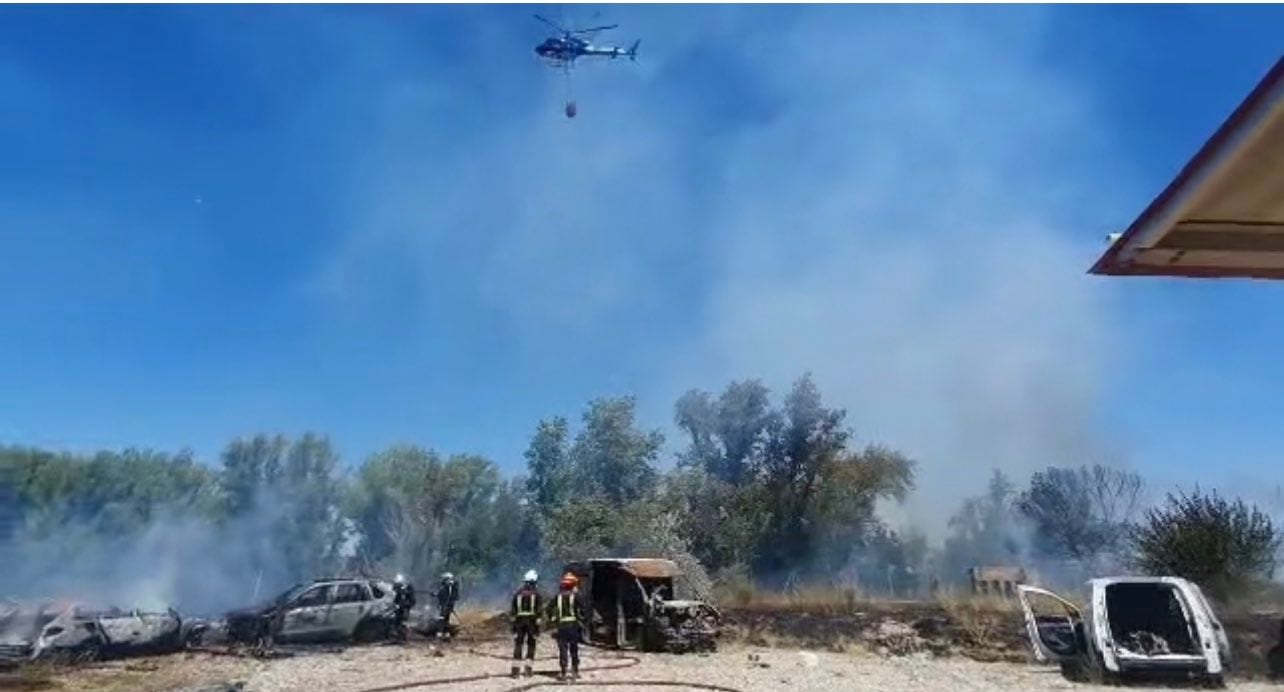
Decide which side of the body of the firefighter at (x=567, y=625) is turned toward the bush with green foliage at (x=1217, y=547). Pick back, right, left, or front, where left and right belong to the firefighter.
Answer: right

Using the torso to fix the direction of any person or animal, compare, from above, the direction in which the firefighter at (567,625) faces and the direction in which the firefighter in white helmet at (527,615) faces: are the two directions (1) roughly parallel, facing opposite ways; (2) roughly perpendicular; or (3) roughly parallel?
roughly parallel

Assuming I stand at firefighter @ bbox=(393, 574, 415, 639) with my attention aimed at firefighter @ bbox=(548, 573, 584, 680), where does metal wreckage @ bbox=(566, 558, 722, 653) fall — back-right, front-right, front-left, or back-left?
front-left

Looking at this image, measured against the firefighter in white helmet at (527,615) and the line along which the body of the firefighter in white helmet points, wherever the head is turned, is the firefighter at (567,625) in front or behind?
behind

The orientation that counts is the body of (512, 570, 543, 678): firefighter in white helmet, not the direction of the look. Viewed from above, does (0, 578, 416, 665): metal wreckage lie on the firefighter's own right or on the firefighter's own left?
on the firefighter's own left

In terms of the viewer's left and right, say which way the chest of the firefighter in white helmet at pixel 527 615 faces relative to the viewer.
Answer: facing away from the viewer

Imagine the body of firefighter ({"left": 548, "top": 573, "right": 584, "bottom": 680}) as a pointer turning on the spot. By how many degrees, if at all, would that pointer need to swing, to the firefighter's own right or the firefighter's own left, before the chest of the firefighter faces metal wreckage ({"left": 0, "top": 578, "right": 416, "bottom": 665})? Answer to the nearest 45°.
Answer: approximately 45° to the firefighter's own left

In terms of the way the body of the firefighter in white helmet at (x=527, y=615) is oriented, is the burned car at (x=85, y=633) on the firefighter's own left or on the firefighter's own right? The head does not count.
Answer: on the firefighter's own left

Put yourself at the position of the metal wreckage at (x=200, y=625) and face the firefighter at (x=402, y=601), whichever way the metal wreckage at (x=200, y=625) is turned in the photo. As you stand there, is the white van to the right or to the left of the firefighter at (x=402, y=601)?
right

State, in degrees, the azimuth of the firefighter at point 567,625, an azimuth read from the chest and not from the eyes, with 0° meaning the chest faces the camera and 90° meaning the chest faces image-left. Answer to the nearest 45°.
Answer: approximately 180°

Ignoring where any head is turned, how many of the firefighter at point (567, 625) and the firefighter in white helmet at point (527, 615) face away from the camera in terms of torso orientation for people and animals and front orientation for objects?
2
